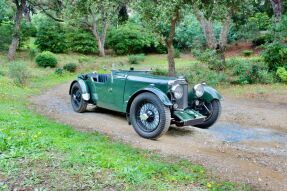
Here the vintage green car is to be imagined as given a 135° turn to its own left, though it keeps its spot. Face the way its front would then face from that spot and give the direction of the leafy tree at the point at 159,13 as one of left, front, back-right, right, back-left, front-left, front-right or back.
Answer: front

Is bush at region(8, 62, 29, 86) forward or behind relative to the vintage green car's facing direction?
behind

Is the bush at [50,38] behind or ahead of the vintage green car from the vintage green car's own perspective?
behind

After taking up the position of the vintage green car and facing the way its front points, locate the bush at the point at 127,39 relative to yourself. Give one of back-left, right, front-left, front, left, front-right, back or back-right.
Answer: back-left

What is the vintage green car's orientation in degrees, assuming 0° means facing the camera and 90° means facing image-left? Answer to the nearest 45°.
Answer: approximately 315°

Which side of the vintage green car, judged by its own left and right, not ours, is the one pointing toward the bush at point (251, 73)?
left

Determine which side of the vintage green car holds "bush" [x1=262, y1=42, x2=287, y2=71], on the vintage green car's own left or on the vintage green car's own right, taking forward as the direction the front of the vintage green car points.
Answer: on the vintage green car's own left

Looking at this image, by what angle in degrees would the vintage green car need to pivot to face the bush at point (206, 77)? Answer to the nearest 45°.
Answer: approximately 135° to its left

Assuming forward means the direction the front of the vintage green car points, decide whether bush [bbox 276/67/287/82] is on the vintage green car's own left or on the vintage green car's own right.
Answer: on the vintage green car's own left
